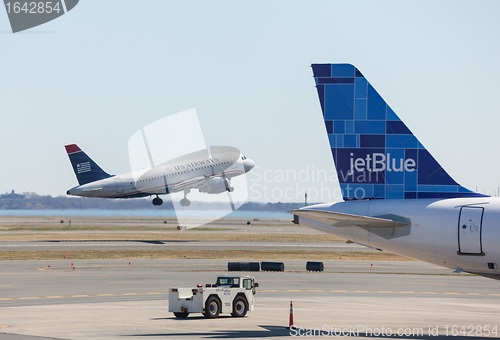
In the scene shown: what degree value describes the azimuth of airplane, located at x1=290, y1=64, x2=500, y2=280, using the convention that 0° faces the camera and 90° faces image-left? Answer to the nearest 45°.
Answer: approximately 270°
